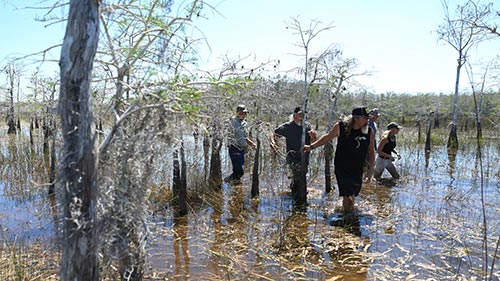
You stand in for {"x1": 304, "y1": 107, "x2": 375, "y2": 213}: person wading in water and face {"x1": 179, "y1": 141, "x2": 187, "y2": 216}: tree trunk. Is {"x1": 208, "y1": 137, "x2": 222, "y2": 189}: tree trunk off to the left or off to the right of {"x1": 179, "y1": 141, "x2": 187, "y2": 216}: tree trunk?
right

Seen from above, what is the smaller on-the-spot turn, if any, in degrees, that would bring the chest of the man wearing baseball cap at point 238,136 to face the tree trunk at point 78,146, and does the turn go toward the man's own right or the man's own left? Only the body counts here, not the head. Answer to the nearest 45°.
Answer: approximately 45° to the man's own right

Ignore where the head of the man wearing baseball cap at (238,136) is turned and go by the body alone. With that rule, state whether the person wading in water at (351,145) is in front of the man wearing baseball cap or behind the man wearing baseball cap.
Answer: in front

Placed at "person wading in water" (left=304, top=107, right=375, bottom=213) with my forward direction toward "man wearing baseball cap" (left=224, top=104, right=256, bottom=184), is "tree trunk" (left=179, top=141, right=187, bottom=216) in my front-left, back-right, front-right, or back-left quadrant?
front-left

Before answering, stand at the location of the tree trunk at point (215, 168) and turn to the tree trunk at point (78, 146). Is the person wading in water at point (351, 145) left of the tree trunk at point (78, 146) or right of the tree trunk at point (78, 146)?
left
